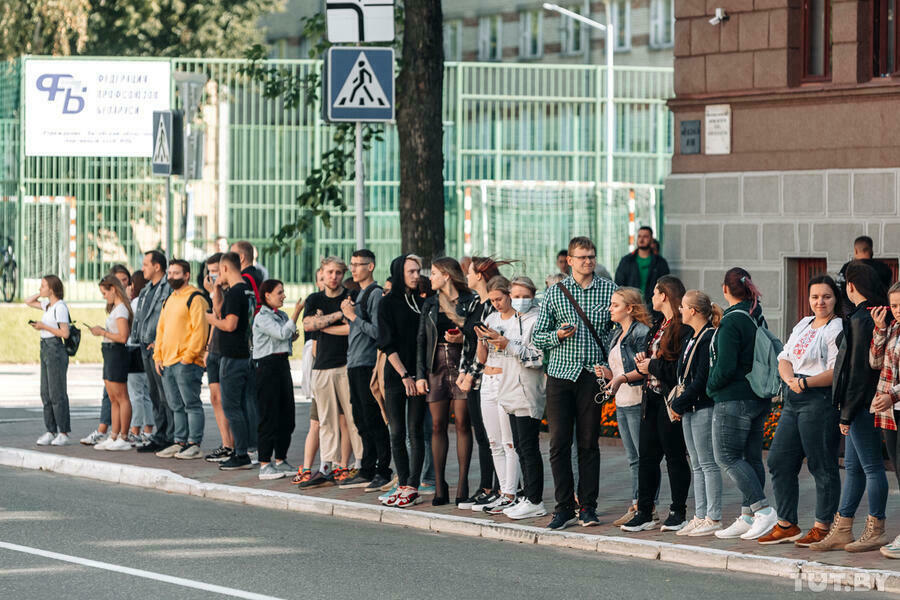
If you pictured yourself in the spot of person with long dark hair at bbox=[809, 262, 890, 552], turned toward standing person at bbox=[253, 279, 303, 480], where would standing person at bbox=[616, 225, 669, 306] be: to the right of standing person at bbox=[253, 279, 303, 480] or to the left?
right

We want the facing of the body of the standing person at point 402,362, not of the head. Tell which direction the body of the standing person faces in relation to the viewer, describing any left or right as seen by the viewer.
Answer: facing the viewer and to the right of the viewer

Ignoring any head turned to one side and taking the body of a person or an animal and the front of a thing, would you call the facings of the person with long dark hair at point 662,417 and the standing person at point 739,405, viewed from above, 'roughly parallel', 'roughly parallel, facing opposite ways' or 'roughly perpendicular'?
roughly parallel

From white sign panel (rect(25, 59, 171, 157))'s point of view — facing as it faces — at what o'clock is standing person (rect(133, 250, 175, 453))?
The standing person is roughly at 12 o'clock from the white sign panel.

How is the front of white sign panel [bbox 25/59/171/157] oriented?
toward the camera

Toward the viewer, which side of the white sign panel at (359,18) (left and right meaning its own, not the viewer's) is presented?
front

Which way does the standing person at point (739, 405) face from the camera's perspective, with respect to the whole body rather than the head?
to the viewer's left

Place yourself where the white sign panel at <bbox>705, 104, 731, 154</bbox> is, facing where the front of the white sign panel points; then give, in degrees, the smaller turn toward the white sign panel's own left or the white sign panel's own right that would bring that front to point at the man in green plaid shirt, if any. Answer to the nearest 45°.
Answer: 0° — it already faces them

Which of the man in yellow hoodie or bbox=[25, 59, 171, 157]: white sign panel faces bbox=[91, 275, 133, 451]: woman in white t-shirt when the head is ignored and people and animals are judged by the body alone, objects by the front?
the white sign panel

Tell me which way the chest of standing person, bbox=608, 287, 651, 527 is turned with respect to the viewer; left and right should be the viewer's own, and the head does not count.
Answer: facing the viewer and to the left of the viewer

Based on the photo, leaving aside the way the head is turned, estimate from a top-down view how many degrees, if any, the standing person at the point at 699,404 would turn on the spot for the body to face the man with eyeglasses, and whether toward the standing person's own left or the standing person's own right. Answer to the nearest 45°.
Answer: approximately 45° to the standing person's own right

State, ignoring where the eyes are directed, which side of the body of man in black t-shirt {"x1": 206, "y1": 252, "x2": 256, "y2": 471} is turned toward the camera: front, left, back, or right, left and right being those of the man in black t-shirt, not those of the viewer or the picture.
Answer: left

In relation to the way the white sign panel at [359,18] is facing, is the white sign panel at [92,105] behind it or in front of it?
behind

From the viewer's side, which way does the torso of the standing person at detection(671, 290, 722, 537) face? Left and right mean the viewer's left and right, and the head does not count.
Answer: facing to the left of the viewer

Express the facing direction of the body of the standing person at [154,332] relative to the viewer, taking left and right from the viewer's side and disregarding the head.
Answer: facing to the left of the viewer

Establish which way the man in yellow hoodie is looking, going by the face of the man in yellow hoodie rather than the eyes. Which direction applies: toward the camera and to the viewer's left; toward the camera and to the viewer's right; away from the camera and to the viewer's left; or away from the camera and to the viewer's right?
toward the camera and to the viewer's left

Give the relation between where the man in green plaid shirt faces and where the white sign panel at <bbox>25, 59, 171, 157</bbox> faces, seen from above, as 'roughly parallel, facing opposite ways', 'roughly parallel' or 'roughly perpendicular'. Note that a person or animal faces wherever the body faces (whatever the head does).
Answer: roughly parallel
